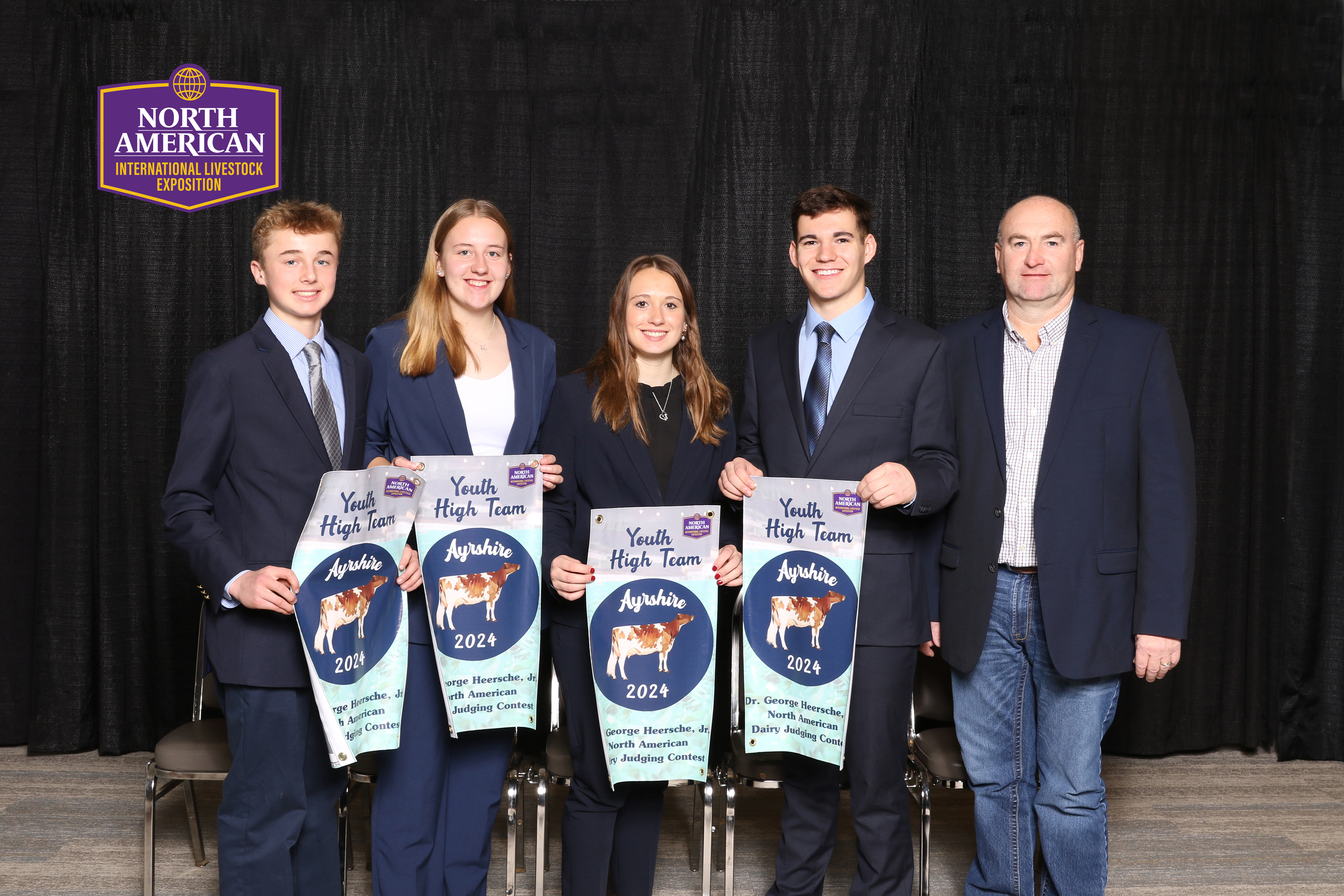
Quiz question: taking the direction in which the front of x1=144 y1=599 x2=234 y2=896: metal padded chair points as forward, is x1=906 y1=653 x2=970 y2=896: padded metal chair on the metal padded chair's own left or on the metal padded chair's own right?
on the metal padded chair's own left

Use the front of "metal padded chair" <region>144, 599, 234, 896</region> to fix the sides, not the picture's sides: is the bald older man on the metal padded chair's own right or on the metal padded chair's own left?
on the metal padded chair's own left

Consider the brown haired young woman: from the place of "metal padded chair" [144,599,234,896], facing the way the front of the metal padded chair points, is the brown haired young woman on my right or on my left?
on my left
